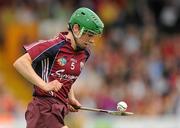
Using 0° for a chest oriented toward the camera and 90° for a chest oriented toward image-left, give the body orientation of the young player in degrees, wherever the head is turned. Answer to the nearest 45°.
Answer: approximately 315°
